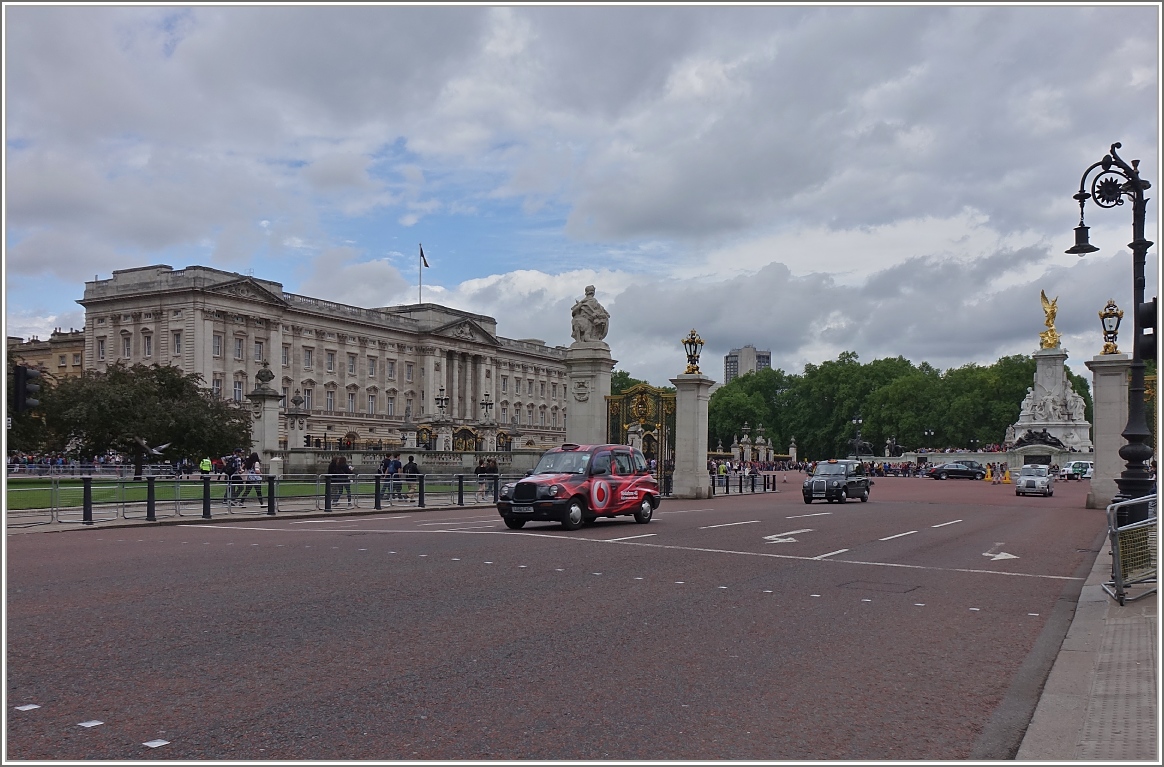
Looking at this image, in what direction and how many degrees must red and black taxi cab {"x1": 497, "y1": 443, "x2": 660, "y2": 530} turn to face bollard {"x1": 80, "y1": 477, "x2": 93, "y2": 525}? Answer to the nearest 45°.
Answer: approximately 45° to its right

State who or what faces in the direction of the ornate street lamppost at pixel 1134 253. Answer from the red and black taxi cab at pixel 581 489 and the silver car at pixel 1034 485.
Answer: the silver car

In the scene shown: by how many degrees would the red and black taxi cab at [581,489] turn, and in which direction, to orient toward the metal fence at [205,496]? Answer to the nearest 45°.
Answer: approximately 90° to its right

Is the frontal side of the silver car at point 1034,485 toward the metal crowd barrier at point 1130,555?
yes

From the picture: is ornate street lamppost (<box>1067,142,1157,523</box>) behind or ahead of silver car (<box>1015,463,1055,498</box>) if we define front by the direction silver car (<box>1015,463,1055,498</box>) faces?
ahead

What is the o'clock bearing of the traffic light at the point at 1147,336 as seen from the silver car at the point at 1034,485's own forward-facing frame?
The traffic light is roughly at 12 o'clock from the silver car.

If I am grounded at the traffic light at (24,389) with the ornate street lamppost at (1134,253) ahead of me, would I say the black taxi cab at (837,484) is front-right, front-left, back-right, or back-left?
front-left

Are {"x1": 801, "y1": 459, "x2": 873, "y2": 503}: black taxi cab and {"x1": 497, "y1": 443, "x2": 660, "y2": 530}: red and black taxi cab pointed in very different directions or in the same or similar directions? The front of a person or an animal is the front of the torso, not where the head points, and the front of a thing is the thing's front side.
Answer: same or similar directions

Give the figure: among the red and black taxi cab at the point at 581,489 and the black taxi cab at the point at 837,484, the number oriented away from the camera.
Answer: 0

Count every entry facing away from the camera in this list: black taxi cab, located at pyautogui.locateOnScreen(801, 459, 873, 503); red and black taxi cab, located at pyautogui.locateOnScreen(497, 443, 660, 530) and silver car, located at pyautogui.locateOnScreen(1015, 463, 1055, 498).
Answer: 0

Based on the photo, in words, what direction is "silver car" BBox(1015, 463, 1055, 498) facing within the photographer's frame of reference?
facing the viewer

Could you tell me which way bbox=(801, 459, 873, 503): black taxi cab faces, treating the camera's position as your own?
facing the viewer and to the left of the viewer
